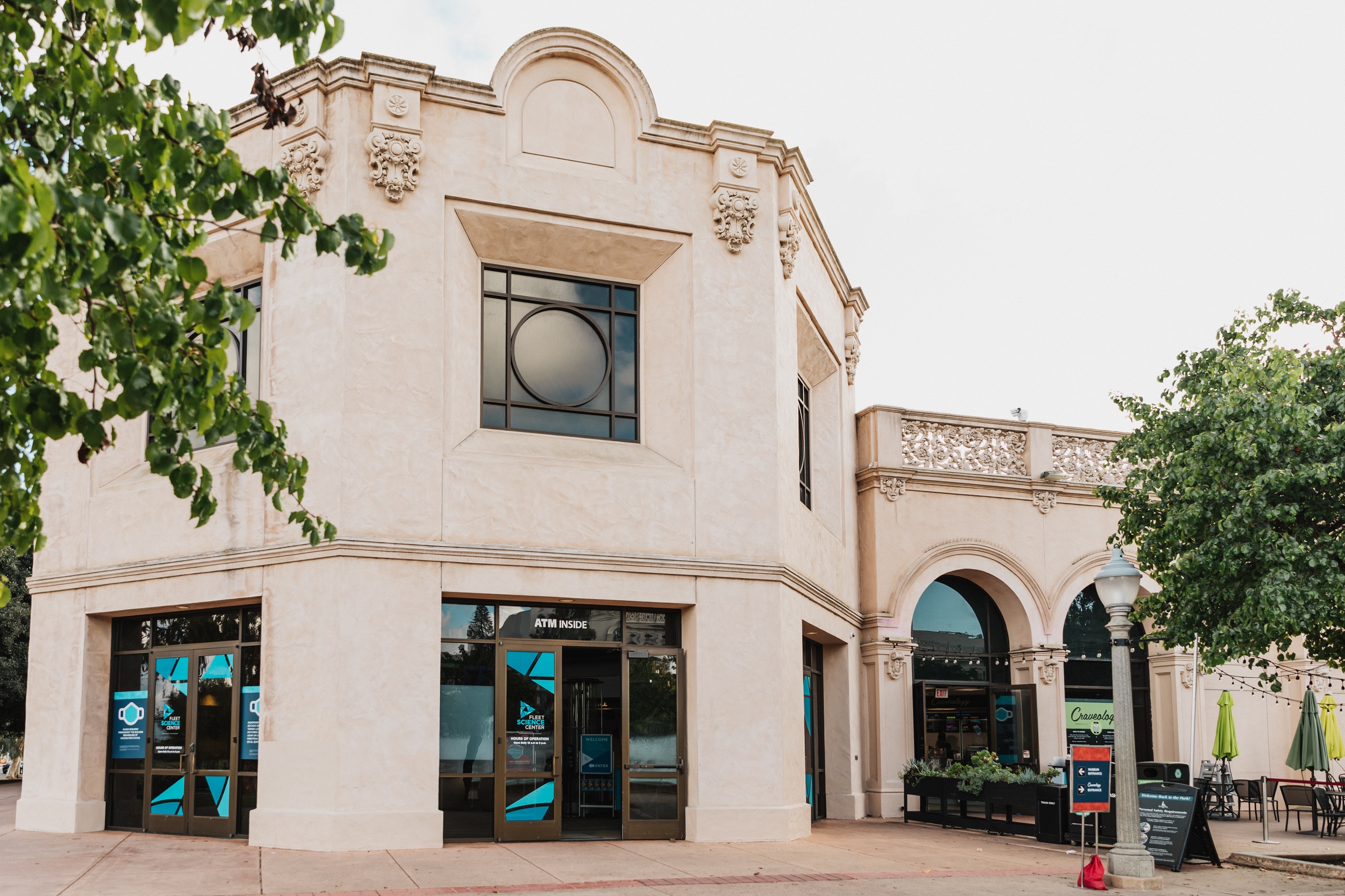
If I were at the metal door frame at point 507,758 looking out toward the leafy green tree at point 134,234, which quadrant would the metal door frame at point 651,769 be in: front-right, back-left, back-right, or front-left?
back-left

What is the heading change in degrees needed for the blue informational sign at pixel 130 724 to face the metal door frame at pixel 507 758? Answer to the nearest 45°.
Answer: approximately 45° to its left

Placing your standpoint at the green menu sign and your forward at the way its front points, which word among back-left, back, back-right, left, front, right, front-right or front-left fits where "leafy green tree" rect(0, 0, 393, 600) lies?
front

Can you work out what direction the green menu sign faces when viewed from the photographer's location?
facing the viewer

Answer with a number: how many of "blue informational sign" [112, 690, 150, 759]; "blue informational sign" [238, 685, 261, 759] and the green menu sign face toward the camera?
3

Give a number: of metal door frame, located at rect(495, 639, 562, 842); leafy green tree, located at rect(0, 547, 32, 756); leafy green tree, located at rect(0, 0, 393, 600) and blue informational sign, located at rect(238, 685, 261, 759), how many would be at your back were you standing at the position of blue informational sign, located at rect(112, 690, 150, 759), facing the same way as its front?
1

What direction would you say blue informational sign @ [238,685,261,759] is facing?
toward the camera

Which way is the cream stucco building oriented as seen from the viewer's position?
toward the camera

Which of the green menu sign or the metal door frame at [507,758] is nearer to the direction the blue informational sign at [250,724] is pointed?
the metal door frame

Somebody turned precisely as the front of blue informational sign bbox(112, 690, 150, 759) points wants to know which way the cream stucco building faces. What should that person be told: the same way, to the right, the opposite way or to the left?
the same way

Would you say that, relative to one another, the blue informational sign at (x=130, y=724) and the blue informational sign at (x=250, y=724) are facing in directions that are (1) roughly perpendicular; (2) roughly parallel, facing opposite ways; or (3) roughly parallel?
roughly parallel

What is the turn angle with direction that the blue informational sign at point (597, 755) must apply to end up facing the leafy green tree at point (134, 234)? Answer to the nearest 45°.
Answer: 0° — it already faces it

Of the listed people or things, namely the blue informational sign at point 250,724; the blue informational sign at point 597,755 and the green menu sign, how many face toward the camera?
3
